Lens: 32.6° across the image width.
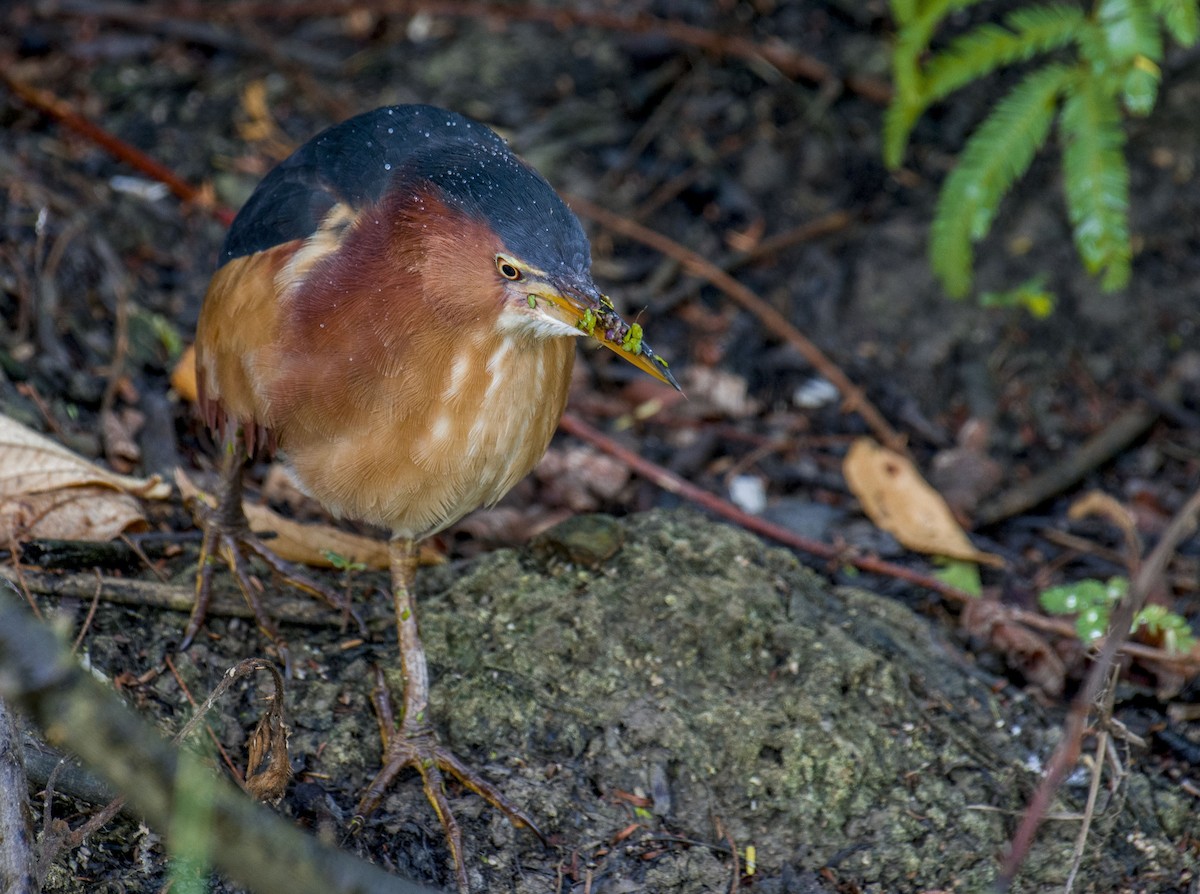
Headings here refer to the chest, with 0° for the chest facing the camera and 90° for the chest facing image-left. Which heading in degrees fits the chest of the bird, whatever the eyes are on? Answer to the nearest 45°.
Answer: approximately 315°

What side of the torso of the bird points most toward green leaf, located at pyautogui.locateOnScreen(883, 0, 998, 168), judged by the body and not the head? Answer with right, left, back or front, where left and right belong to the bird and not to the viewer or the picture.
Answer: left

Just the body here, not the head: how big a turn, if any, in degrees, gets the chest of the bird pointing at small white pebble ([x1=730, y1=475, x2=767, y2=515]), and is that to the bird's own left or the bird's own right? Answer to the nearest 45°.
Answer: approximately 90° to the bird's own left

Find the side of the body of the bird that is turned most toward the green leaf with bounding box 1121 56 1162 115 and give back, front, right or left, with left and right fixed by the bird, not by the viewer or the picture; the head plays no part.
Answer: left

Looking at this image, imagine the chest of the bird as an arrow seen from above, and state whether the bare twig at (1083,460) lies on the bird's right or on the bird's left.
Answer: on the bird's left

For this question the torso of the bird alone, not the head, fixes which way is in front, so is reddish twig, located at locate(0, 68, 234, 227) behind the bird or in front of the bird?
behind

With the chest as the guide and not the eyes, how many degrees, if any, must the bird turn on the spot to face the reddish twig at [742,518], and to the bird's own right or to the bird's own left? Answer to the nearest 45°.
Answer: approximately 90° to the bird's own left
